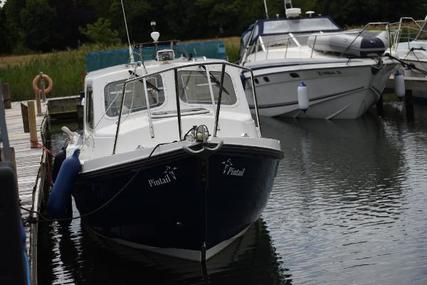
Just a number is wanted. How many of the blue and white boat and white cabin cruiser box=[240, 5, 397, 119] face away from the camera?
0

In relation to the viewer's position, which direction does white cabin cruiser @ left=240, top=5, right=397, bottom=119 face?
facing the viewer and to the right of the viewer

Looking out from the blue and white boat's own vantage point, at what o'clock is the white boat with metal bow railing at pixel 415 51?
The white boat with metal bow railing is roughly at 7 o'clock from the blue and white boat.

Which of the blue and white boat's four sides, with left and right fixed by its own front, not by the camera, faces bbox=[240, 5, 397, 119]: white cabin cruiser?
back

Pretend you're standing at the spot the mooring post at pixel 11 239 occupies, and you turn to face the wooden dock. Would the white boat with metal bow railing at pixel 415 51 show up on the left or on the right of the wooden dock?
right

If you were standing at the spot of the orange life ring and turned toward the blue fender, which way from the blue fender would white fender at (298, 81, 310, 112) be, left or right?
left

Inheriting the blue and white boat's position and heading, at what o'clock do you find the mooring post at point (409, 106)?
The mooring post is roughly at 7 o'clock from the blue and white boat.

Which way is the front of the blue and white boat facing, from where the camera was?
facing the viewer
